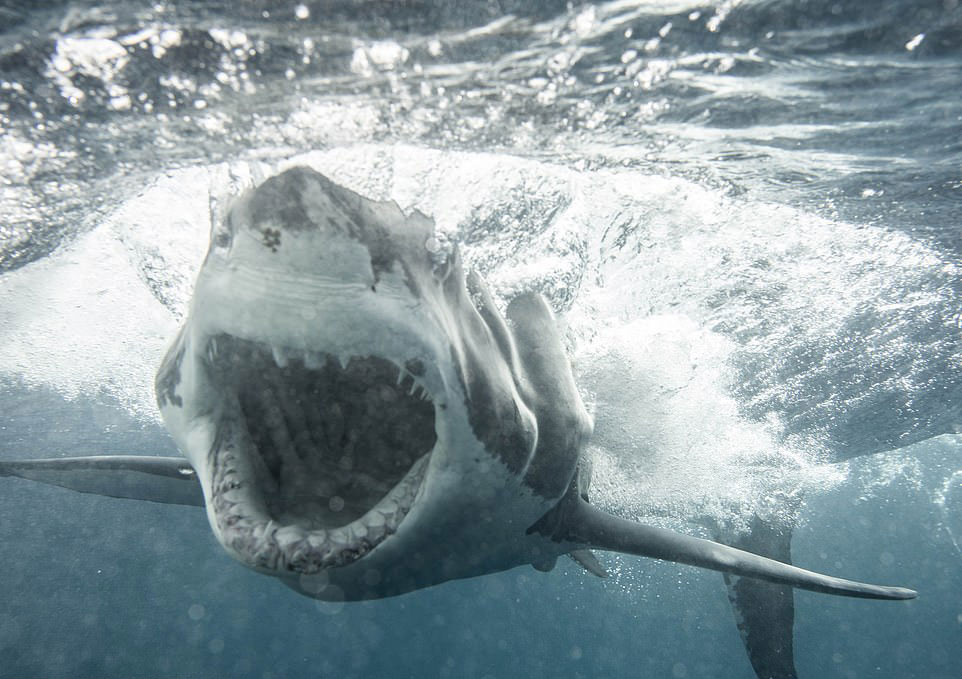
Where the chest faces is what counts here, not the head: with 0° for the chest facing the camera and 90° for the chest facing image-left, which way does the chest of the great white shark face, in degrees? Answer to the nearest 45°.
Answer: approximately 45°
